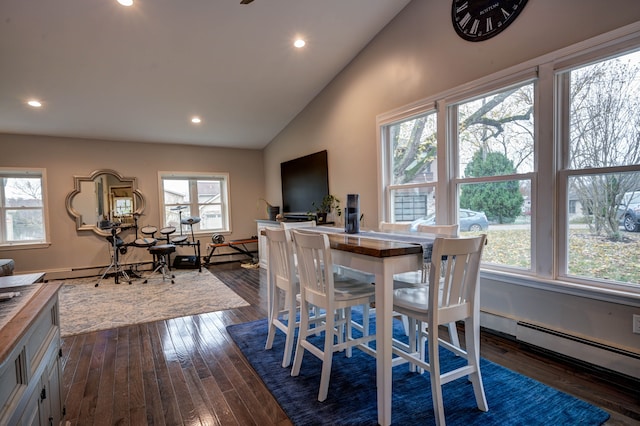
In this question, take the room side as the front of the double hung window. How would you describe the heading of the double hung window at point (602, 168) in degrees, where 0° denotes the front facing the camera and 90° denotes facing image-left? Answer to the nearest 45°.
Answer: approximately 45°

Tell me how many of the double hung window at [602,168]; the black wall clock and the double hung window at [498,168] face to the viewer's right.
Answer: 0

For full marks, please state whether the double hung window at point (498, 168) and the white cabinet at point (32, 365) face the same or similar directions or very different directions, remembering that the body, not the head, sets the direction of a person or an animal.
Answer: very different directions

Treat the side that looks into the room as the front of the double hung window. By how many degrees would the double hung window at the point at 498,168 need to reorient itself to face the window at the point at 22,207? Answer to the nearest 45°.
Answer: approximately 45° to its right

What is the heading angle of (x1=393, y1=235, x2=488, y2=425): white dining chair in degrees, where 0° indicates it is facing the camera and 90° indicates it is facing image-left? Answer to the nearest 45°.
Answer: approximately 135°

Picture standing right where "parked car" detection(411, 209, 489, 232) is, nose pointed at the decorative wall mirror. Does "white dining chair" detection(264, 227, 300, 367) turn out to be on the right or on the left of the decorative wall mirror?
left

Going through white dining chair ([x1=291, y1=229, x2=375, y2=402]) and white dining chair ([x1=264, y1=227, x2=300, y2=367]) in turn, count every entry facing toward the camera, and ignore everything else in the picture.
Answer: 0

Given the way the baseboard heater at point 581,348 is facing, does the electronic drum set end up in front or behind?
in front

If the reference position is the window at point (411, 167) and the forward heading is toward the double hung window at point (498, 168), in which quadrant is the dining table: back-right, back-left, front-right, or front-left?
front-right

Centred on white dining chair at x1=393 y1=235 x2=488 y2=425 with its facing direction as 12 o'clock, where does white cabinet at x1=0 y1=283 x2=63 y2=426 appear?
The white cabinet is roughly at 9 o'clock from the white dining chair.
